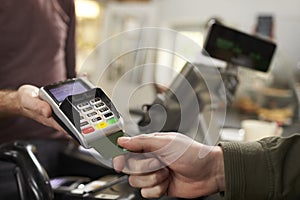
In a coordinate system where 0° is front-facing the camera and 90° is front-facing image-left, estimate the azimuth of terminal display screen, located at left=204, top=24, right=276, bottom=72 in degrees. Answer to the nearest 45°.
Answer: approximately 0°
